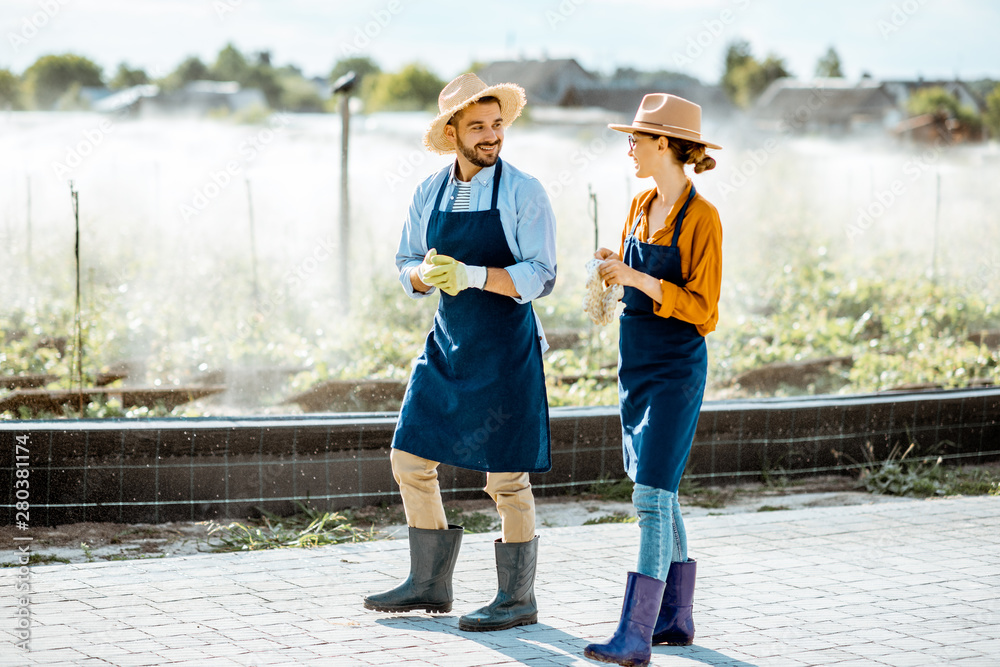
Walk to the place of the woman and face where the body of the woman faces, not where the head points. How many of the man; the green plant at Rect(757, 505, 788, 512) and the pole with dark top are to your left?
0

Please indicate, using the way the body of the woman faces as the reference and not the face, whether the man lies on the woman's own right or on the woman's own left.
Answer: on the woman's own right

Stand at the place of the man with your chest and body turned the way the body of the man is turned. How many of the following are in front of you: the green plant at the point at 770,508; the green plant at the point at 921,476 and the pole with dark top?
0

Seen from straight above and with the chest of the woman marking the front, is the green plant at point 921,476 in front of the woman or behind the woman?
behind

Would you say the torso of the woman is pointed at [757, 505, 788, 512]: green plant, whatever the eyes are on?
no

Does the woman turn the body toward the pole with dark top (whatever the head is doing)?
no

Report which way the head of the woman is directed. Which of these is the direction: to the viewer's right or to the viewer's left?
to the viewer's left

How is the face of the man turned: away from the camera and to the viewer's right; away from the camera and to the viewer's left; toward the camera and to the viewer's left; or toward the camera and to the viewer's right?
toward the camera and to the viewer's right

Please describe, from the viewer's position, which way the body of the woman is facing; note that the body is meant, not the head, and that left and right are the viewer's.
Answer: facing the viewer and to the left of the viewer

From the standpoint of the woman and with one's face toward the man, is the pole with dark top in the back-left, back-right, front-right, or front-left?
front-right

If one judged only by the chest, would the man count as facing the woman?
no

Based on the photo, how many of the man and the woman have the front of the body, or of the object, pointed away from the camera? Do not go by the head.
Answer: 0

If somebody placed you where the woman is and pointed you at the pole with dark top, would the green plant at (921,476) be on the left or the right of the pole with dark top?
right

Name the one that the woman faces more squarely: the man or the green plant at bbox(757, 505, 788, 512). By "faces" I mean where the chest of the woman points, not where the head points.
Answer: the man
